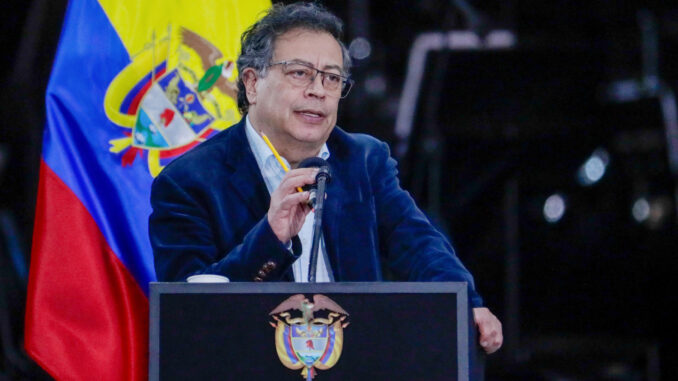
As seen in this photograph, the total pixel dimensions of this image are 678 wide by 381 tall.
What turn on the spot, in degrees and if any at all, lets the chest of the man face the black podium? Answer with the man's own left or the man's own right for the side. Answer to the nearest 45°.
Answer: approximately 45° to the man's own right

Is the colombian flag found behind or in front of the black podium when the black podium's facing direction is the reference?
behind

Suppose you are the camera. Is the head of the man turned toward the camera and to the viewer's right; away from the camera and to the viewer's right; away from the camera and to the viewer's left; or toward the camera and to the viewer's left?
toward the camera and to the viewer's right

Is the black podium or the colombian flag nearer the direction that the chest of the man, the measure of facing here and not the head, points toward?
the black podium
